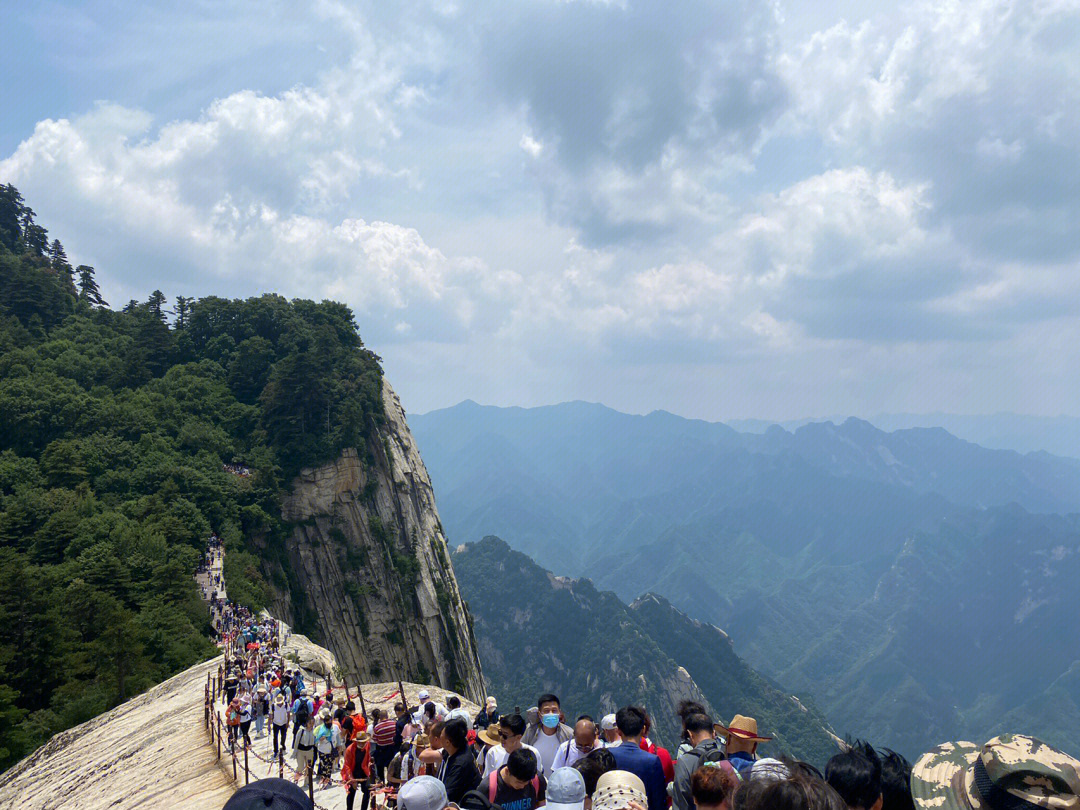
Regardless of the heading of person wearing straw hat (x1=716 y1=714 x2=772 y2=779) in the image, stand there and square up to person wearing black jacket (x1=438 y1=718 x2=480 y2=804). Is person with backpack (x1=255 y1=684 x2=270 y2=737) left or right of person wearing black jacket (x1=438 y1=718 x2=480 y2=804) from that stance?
right

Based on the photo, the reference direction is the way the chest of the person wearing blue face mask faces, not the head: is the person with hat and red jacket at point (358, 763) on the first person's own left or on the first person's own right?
on the first person's own right

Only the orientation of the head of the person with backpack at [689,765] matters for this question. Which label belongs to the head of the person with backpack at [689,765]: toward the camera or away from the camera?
away from the camera

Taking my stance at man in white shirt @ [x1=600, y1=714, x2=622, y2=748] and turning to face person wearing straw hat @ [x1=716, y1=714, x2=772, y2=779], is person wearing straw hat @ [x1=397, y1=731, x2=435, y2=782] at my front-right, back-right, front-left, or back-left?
back-right

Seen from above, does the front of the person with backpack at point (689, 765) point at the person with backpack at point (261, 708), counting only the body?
yes

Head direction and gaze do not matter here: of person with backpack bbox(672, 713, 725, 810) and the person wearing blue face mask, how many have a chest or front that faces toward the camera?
1

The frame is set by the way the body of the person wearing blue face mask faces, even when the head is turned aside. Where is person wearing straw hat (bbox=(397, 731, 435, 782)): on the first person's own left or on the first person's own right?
on the first person's own right

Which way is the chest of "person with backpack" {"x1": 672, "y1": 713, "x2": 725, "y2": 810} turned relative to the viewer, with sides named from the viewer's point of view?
facing away from the viewer and to the left of the viewer
